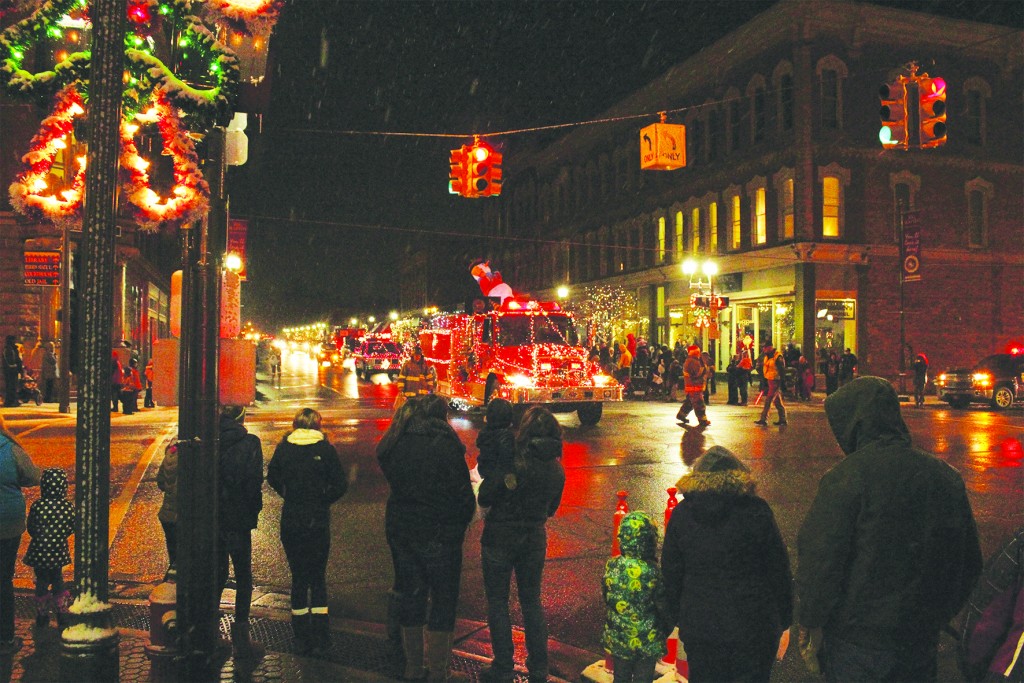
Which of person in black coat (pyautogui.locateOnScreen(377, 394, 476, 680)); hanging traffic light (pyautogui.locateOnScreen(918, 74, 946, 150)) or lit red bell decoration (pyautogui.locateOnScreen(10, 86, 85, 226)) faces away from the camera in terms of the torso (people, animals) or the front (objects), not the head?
the person in black coat

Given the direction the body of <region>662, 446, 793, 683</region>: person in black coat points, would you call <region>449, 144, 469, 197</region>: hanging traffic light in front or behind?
in front

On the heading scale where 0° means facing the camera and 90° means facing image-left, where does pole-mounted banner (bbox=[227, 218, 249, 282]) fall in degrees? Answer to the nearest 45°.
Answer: approximately 0°

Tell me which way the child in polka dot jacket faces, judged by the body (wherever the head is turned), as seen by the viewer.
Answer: away from the camera

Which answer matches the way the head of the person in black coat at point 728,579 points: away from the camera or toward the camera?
away from the camera

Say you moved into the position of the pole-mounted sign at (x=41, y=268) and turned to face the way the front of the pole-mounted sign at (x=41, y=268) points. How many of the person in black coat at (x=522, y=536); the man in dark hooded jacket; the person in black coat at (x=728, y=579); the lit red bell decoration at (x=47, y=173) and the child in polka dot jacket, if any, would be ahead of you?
5

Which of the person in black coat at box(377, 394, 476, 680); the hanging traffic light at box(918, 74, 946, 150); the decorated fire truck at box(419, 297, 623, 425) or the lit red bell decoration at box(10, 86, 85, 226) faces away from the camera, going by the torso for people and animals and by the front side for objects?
the person in black coat

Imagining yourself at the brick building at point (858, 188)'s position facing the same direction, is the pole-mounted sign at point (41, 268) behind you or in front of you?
in front

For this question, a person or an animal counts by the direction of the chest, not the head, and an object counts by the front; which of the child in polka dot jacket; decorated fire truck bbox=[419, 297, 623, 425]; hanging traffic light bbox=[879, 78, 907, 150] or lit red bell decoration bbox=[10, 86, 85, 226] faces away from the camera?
the child in polka dot jacket

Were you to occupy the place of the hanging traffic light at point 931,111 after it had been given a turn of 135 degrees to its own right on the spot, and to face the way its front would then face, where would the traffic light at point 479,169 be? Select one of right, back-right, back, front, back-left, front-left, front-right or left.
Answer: front

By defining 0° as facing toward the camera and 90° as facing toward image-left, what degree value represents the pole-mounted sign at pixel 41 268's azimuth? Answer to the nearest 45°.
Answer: approximately 0°

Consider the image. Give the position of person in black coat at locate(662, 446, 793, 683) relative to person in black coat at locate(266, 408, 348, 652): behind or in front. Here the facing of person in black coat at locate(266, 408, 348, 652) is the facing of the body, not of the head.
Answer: behind

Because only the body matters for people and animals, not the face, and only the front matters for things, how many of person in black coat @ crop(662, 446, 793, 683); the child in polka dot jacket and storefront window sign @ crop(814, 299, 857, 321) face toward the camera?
1

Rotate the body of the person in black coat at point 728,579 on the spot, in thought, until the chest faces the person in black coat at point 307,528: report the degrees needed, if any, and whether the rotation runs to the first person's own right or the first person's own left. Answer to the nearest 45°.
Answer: approximately 45° to the first person's own left
